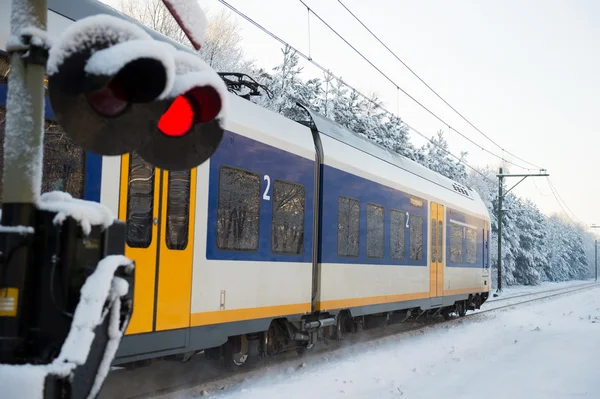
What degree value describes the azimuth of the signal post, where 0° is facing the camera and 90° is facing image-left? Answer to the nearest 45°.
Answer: approximately 315°

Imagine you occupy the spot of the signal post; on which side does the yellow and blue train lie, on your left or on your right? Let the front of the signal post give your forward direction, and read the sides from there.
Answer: on your left

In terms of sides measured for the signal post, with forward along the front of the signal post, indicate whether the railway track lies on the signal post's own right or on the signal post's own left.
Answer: on the signal post's own left
